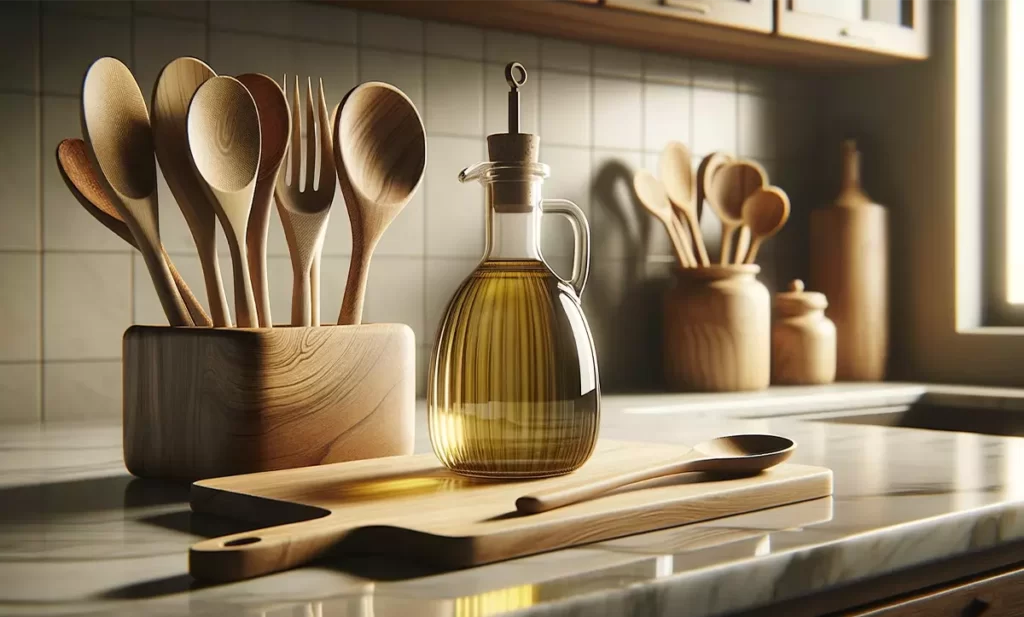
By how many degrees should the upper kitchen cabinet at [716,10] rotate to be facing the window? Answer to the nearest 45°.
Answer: approximately 90° to its left

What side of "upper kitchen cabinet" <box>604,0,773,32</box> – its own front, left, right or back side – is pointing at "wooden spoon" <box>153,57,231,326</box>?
right

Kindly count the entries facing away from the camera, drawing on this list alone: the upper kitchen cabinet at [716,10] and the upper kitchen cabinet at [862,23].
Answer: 0

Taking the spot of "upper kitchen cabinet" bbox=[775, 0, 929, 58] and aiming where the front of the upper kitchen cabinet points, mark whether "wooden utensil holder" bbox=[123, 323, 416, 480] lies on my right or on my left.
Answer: on my right

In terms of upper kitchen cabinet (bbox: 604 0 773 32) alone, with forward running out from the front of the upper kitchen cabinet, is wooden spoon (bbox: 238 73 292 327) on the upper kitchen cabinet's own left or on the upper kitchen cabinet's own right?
on the upper kitchen cabinet's own right

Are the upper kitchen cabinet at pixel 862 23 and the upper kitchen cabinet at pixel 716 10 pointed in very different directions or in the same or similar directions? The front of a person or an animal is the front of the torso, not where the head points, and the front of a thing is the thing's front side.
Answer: same or similar directions

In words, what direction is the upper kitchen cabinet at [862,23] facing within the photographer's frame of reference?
facing the viewer and to the right of the viewer

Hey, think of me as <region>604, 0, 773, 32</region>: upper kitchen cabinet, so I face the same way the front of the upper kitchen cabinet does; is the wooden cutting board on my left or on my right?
on my right

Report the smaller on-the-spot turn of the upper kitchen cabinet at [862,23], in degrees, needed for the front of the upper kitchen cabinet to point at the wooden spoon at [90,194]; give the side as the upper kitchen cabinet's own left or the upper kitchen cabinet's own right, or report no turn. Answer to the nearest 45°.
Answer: approximately 90° to the upper kitchen cabinet's own right

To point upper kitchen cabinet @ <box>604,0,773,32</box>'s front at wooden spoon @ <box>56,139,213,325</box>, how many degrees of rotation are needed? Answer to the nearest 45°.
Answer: approximately 90° to its right

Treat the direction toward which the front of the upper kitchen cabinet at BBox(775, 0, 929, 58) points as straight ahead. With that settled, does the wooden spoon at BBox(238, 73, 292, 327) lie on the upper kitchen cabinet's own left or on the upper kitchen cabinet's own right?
on the upper kitchen cabinet's own right

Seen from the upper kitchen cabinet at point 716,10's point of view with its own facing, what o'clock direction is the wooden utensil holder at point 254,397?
The wooden utensil holder is roughly at 2 o'clock from the upper kitchen cabinet.

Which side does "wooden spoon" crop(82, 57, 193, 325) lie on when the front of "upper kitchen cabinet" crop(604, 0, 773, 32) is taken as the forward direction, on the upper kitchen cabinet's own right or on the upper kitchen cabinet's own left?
on the upper kitchen cabinet's own right
